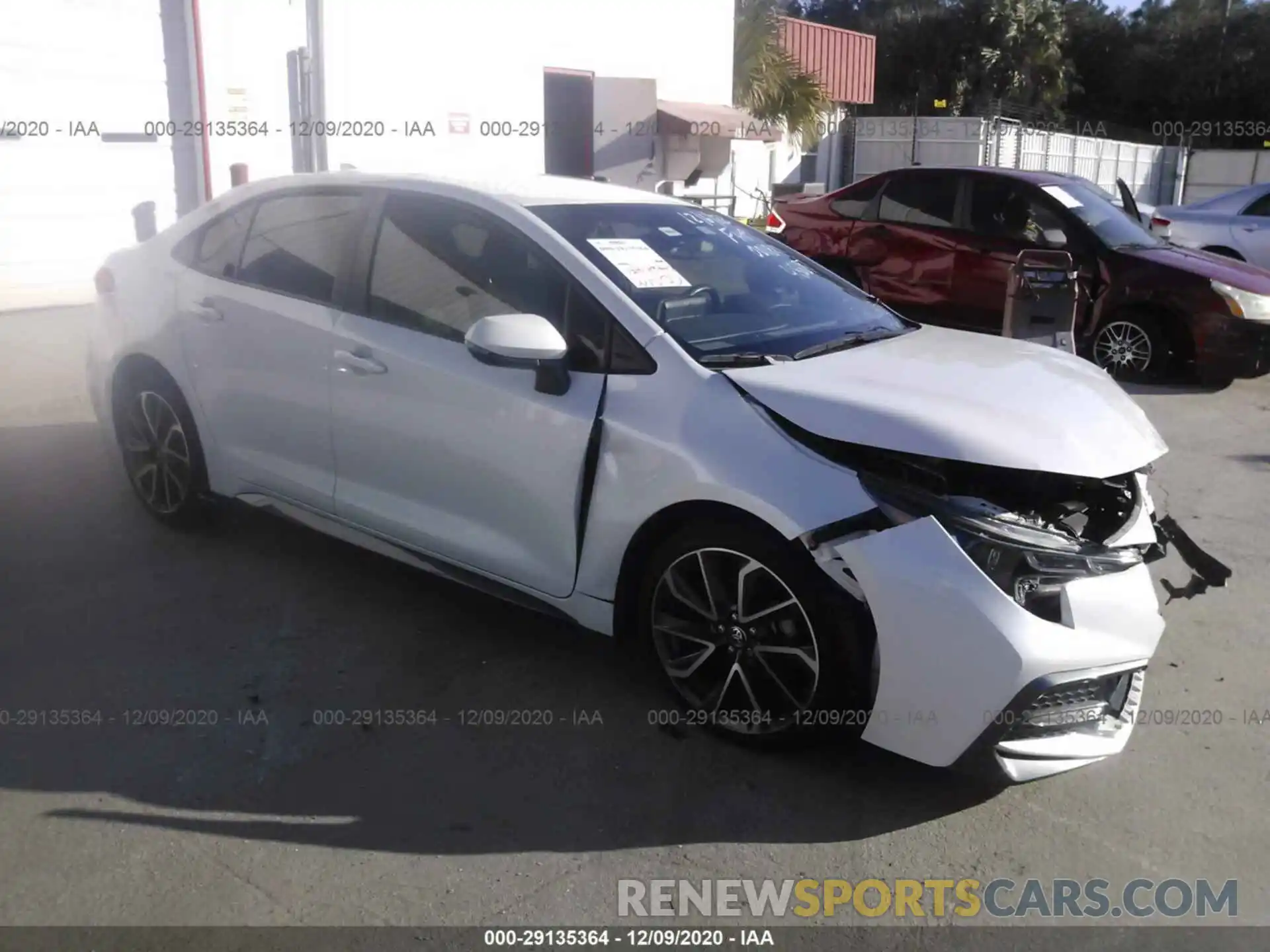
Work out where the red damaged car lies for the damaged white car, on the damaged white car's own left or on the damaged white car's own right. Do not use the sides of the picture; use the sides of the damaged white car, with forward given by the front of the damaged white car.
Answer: on the damaged white car's own left

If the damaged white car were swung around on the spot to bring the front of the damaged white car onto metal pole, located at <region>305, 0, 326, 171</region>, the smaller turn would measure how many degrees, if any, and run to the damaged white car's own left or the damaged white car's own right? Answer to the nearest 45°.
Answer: approximately 135° to the damaged white car's own left

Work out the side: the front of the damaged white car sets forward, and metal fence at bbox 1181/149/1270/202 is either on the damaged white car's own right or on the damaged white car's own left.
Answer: on the damaged white car's own left

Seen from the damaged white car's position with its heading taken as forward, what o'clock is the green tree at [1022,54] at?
The green tree is roughly at 8 o'clock from the damaged white car.

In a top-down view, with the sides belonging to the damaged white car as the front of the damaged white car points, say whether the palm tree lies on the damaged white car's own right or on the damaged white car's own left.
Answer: on the damaged white car's own left

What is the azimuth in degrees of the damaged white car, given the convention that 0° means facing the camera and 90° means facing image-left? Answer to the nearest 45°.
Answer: approximately 315°
